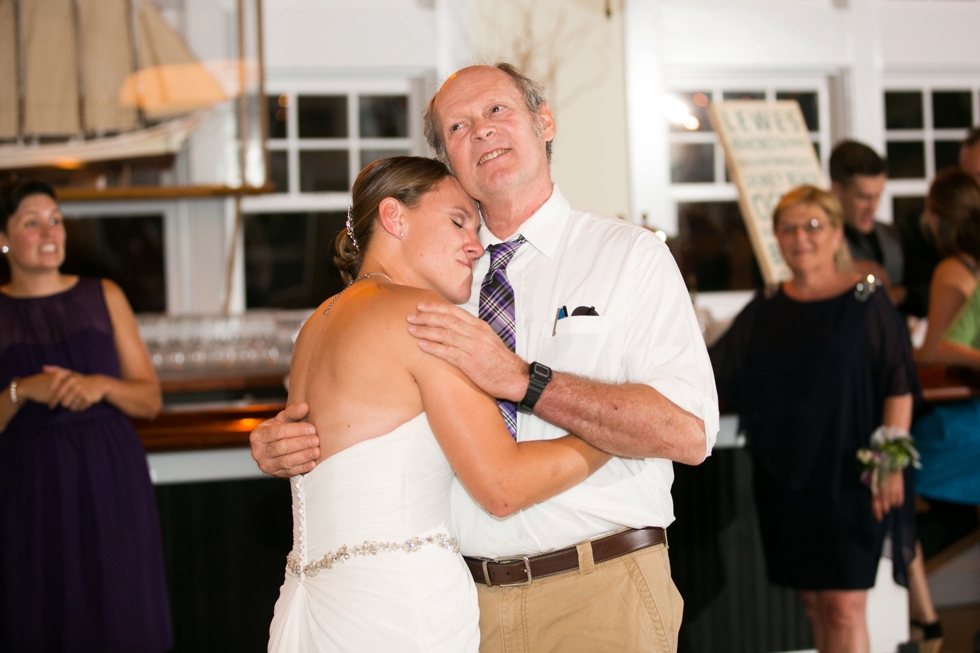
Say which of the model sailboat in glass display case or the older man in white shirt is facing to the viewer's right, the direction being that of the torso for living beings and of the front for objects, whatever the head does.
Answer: the model sailboat in glass display case

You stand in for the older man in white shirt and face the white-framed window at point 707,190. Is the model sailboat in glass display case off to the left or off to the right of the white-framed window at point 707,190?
left

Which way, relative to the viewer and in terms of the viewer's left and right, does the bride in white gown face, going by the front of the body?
facing away from the viewer and to the right of the viewer

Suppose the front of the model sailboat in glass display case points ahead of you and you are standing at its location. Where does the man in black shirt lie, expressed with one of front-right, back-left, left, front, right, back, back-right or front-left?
front-right

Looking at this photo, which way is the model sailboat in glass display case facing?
to the viewer's right

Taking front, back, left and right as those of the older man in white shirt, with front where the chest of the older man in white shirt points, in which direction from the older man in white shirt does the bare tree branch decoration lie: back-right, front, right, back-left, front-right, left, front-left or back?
back-right

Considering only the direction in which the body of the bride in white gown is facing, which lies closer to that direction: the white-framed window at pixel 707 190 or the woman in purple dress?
the white-framed window

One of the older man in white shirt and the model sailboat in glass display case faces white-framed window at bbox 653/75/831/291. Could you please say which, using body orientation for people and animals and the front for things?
the model sailboat in glass display case

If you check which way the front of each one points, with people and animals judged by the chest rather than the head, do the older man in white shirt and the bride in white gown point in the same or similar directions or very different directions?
very different directions

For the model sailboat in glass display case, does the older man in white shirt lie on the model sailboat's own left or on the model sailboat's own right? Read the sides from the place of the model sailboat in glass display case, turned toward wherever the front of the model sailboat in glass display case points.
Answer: on the model sailboat's own right

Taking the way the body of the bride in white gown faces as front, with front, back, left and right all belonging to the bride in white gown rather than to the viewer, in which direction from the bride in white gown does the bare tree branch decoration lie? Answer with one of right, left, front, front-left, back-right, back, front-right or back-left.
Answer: front-left

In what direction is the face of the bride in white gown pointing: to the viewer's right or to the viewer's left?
to the viewer's right

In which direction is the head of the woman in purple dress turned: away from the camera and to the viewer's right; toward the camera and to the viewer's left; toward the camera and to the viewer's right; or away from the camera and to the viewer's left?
toward the camera and to the viewer's right

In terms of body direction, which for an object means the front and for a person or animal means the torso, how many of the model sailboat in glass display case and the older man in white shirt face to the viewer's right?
1
